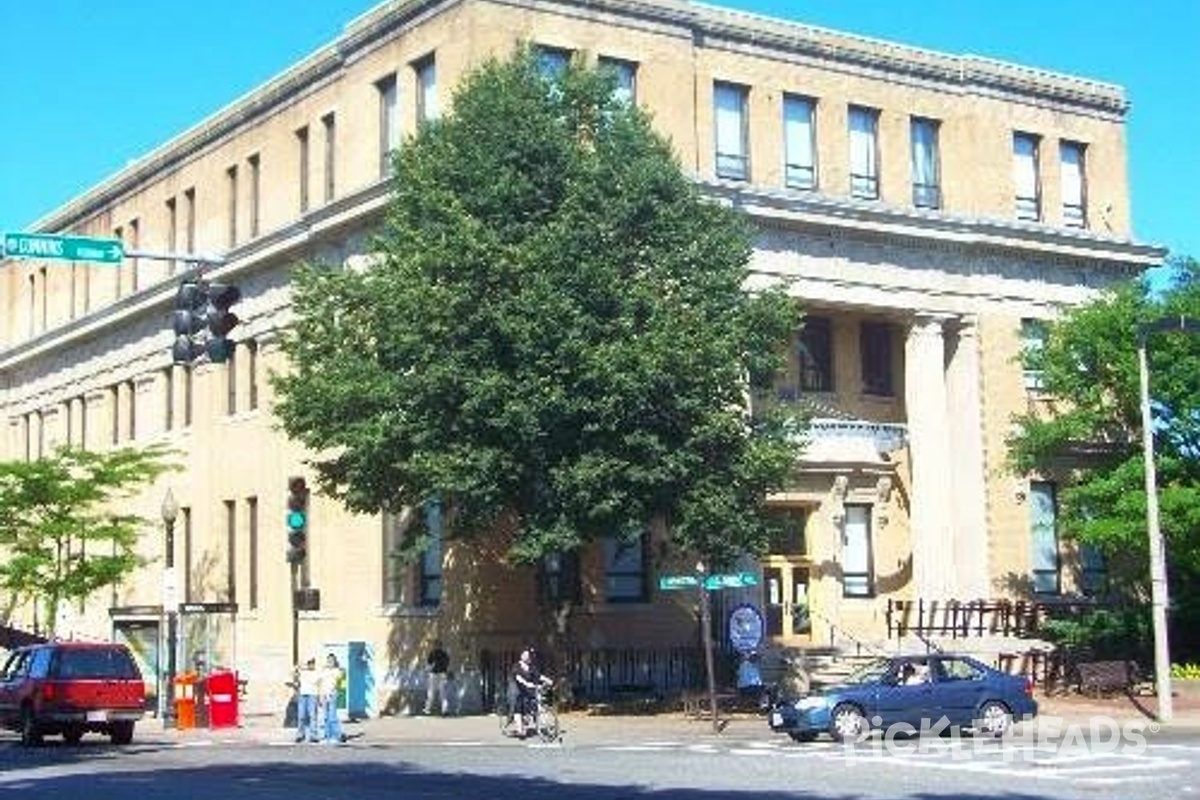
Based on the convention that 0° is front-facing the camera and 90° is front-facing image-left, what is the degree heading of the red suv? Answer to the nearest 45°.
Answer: approximately 135°

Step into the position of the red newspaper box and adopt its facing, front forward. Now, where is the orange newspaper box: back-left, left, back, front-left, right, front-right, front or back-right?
right

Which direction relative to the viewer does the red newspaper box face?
toward the camera

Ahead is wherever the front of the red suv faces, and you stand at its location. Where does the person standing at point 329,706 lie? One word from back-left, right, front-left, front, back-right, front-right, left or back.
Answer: back-right

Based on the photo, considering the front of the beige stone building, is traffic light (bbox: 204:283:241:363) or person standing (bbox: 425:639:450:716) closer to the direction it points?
the traffic light

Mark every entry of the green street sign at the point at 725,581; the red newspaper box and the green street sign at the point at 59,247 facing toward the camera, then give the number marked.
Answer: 3

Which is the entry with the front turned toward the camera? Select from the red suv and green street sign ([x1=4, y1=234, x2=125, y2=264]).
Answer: the green street sign

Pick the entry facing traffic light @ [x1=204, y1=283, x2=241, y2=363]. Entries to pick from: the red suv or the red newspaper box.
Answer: the red newspaper box

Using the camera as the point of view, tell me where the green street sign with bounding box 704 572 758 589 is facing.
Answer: facing the viewer

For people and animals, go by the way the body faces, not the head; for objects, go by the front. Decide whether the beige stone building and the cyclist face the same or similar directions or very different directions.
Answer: same or similar directions

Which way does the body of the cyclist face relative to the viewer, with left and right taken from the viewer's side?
facing the viewer and to the right of the viewer

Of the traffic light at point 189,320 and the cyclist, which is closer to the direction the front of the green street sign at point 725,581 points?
the traffic light

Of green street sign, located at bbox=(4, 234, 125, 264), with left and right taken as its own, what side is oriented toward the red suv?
back

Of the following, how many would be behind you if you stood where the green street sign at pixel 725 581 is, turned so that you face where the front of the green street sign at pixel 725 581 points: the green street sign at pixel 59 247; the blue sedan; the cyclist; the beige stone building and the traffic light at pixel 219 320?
1

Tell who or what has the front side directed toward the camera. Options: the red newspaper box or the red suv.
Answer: the red newspaper box
